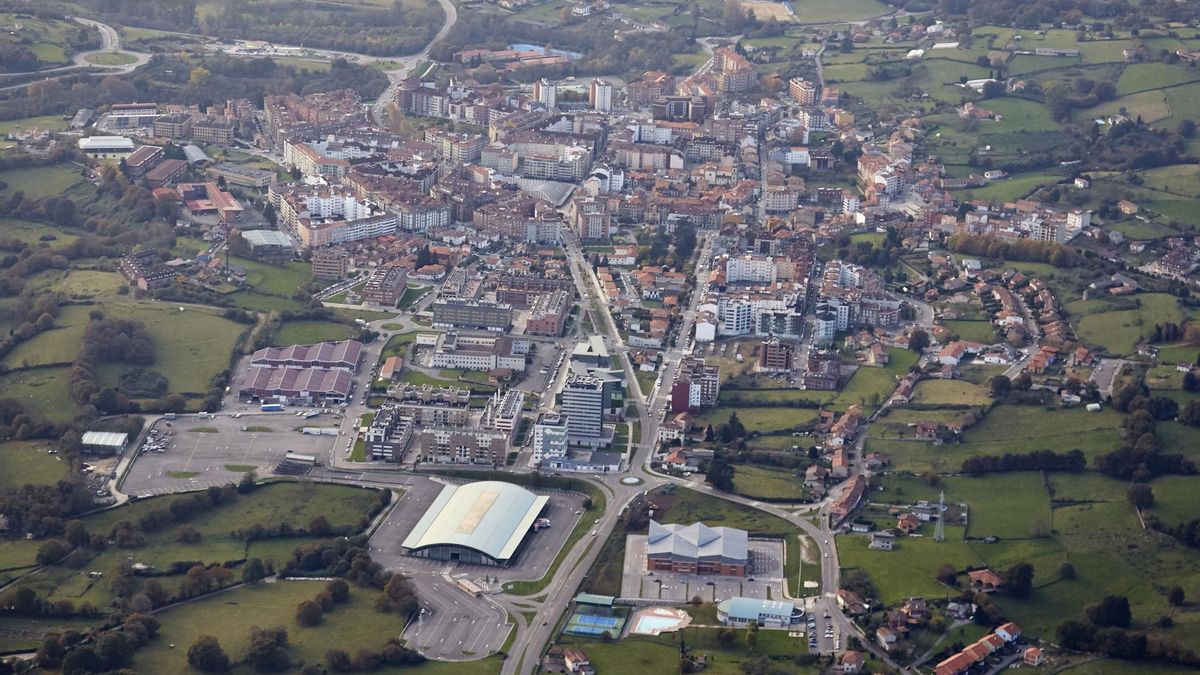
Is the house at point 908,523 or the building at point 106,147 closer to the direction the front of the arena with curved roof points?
the house

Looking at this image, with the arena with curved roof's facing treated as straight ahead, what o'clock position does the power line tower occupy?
The power line tower is roughly at 9 o'clock from the arena with curved roof.

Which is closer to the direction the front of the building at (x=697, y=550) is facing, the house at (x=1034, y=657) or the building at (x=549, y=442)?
the house

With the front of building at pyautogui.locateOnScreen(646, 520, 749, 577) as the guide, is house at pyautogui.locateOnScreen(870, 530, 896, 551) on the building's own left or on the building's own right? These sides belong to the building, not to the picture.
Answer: on the building's own left

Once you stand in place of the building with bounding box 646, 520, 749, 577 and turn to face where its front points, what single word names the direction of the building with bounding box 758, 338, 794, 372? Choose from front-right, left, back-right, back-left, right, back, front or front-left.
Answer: back

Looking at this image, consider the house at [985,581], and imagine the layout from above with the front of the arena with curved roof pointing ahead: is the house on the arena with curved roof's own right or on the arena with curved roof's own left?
on the arena with curved roof's own left

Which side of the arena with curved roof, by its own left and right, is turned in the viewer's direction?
front

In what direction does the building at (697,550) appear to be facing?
toward the camera

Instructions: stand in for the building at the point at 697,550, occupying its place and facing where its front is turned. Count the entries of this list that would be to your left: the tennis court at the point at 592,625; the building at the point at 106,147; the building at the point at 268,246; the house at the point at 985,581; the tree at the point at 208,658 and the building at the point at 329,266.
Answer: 1

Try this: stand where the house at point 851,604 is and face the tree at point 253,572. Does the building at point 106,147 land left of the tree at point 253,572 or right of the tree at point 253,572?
right

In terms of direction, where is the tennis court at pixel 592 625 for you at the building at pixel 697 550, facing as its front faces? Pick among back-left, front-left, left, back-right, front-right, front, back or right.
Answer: front-right

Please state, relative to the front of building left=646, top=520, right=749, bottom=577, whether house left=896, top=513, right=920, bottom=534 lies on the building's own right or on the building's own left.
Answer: on the building's own left

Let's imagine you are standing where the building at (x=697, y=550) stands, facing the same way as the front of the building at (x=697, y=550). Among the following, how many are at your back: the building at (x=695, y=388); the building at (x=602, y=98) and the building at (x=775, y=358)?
3

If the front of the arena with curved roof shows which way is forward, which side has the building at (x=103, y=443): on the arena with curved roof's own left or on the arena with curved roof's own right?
on the arena with curved roof's own right

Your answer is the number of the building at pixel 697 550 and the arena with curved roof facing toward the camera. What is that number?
2

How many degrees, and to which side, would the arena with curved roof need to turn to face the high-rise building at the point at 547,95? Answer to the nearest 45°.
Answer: approximately 180°
